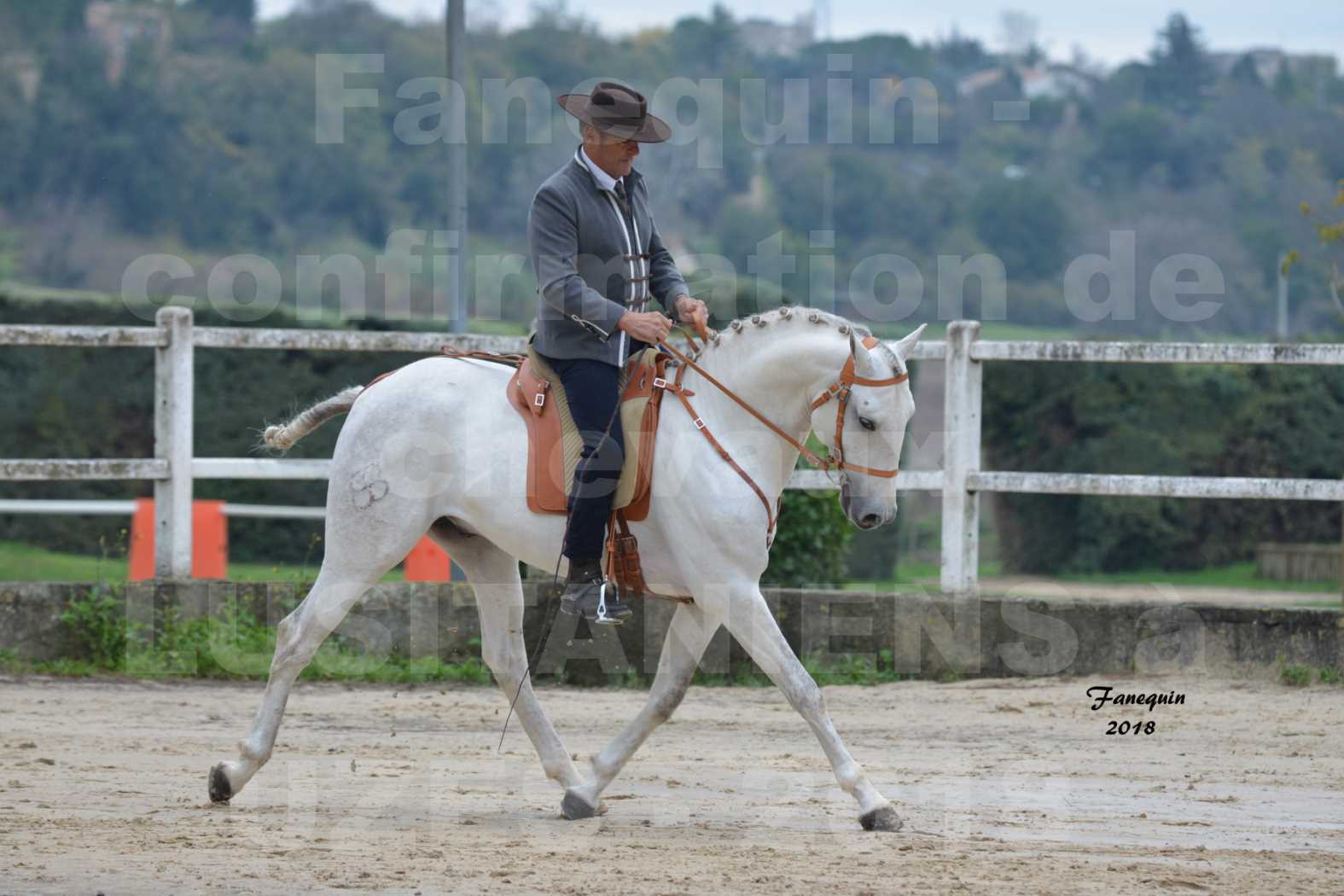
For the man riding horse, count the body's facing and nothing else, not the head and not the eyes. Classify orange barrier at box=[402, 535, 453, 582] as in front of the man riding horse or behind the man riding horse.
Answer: behind

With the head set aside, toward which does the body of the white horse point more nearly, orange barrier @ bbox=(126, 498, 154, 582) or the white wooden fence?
the white wooden fence

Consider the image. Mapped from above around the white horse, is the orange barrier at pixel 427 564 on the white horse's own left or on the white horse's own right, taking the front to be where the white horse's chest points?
on the white horse's own left

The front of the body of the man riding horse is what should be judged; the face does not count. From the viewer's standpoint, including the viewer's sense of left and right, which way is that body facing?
facing the viewer and to the right of the viewer

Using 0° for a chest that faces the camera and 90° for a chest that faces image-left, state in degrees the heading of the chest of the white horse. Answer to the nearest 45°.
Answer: approximately 270°

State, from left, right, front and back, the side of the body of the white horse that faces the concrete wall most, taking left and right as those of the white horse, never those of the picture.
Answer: left

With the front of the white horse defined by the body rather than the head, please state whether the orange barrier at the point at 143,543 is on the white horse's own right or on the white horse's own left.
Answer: on the white horse's own left

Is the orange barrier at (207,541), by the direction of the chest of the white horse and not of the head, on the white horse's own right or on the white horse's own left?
on the white horse's own left

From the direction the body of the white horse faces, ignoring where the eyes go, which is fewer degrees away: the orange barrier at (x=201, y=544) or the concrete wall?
the concrete wall

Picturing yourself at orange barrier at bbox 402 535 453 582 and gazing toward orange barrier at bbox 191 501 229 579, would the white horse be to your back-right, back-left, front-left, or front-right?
back-left

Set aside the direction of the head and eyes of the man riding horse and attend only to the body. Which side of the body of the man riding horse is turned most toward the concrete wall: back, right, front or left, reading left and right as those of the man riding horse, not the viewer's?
left

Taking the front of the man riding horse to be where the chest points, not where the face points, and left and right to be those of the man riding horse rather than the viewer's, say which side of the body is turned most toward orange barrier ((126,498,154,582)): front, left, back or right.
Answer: back
